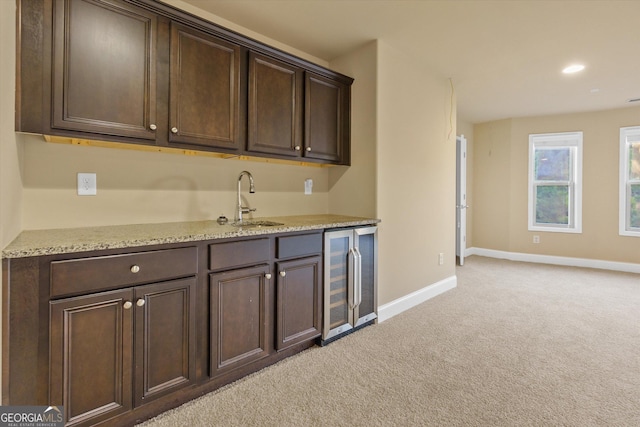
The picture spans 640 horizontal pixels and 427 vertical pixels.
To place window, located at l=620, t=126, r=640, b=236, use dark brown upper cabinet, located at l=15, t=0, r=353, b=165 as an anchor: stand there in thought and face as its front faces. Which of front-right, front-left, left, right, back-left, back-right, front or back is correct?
front-left

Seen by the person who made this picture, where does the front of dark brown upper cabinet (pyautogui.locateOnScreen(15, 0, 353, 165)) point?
facing the viewer and to the right of the viewer

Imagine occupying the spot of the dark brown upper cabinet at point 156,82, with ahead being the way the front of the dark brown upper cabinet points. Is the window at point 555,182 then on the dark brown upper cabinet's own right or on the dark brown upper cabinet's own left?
on the dark brown upper cabinet's own left
